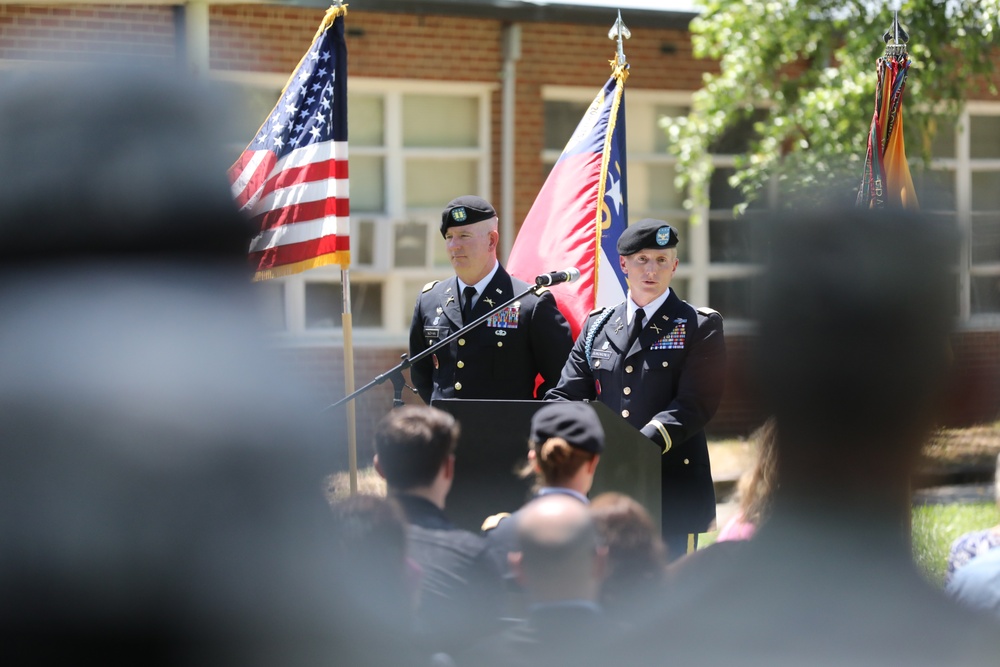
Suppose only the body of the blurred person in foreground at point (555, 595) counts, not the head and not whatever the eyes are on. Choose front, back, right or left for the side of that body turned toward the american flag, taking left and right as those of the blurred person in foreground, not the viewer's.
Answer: front

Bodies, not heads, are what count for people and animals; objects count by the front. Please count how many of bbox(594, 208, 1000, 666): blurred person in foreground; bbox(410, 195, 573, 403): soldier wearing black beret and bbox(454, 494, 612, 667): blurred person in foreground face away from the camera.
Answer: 2

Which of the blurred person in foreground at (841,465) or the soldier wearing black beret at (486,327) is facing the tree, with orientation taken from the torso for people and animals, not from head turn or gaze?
the blurred person in foreground

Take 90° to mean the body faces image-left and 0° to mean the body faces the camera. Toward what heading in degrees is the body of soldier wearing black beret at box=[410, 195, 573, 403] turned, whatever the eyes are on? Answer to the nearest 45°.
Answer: approximately 45°

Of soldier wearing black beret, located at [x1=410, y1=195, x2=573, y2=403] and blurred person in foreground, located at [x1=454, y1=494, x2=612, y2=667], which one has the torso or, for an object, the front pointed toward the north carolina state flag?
the blurred person in foreground

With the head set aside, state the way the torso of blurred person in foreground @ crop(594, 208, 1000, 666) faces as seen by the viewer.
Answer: away from the camera

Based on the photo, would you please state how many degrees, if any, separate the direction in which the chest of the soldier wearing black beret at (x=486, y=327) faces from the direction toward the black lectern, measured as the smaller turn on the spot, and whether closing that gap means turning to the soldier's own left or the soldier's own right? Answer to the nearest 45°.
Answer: approximately 45° to the soldier's own left

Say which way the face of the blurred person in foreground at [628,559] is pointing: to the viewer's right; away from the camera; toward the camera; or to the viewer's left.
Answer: away from the camera

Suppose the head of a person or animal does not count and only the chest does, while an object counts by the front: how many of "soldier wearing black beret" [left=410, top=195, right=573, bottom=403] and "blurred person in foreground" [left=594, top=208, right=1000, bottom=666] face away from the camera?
1

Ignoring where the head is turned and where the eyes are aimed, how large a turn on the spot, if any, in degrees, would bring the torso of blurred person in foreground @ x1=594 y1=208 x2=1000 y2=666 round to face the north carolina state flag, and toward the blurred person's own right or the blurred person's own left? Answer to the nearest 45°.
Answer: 0° — they already face it

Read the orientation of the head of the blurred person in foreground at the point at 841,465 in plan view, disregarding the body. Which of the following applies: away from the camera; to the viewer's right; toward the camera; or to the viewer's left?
away from the camera

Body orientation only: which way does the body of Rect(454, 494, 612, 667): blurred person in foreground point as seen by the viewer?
away from the camera

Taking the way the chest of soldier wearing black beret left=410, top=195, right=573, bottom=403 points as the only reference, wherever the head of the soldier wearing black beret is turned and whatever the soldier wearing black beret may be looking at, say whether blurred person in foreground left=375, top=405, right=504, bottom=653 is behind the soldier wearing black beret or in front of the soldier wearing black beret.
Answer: in front

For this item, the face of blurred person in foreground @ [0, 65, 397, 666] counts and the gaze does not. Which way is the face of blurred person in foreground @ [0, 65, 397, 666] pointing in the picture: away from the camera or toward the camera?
away from the camera

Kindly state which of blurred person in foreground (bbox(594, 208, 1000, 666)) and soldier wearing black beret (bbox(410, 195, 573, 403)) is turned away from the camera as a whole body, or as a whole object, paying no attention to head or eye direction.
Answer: the blurred person in foreground

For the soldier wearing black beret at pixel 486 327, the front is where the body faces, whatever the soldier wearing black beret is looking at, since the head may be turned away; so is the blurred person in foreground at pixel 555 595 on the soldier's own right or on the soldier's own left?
on the soldier's own left

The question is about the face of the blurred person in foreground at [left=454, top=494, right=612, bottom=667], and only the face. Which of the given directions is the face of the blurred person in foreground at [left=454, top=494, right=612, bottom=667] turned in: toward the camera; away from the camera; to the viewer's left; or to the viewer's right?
away from the camera
